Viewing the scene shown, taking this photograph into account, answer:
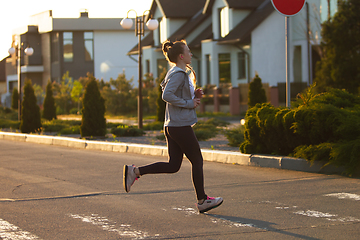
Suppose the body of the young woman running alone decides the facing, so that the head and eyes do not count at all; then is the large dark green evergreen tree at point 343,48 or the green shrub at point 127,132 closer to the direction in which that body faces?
the large dark green evergreen tree

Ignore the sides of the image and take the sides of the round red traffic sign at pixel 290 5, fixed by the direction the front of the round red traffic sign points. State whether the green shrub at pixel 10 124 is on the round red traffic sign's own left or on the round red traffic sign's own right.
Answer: on the round red traffic sign's own right

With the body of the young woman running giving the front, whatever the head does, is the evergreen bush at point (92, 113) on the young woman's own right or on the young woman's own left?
on the young woman's own left

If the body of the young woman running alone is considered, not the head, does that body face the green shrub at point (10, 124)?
no

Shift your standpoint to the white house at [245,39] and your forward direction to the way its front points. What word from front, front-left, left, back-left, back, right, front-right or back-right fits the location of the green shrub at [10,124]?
front

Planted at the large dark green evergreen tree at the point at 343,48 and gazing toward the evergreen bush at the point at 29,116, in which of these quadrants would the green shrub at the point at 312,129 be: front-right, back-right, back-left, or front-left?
front-left

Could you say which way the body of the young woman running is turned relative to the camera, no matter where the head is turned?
to the viewer's right

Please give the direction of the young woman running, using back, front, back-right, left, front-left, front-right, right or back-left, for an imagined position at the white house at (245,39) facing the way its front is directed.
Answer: front-left

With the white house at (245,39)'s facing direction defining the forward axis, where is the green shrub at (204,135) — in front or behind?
in front

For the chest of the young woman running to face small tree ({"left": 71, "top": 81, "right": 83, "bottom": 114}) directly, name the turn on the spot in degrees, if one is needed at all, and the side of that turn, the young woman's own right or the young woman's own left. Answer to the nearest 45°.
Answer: approximately 90° to the young woman's own left

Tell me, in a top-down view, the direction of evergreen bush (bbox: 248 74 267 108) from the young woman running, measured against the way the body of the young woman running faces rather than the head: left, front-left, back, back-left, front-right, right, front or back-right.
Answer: left

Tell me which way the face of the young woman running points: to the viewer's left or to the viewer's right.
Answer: to the viewer's right

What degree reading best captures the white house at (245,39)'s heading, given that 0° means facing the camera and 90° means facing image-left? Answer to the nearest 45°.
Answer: approximately 45°

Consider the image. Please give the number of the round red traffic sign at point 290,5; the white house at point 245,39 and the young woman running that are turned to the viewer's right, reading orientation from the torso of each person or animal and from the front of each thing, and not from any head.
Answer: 1

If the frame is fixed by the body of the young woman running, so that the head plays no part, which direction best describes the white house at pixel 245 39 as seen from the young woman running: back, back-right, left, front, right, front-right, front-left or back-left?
left

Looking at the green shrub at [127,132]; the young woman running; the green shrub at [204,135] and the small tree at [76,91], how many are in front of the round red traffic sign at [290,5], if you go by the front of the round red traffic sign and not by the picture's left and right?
1

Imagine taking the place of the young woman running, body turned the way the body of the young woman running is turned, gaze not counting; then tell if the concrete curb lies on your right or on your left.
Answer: on your left

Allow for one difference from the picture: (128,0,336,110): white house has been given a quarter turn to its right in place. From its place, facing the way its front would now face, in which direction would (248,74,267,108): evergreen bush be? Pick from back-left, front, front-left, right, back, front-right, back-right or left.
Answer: back-left

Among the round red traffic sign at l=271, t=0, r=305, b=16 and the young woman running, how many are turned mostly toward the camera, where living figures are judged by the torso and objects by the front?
1

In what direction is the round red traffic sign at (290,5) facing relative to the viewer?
toward the camera
